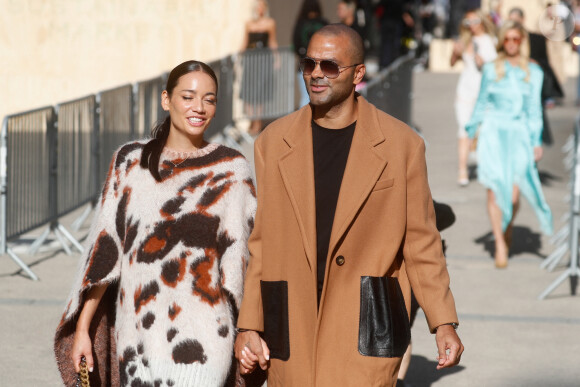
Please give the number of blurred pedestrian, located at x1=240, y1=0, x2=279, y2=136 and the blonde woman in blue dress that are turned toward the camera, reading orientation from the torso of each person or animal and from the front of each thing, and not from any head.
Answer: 2

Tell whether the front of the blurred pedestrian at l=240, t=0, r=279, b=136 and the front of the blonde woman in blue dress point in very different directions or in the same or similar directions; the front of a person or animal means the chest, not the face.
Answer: same or similar directions

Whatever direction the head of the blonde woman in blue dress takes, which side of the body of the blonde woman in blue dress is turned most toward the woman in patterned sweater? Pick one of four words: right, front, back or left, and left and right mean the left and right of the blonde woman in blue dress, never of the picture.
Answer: front

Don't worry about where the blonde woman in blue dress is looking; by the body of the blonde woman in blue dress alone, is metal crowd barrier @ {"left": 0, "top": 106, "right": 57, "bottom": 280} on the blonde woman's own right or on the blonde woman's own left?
on the blonde woman's own right

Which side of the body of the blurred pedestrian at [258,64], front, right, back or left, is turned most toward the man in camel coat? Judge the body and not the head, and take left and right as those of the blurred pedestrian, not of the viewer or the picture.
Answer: front

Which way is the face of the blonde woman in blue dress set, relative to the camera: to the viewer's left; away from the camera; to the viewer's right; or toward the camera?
toward the camera

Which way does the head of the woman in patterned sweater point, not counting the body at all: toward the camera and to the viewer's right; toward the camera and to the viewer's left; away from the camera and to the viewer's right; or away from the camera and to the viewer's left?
toward the camera and to the viewer's right

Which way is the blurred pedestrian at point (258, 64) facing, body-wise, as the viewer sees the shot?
toward the camera

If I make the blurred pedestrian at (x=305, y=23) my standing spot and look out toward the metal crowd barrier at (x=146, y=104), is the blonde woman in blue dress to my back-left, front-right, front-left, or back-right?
front-left

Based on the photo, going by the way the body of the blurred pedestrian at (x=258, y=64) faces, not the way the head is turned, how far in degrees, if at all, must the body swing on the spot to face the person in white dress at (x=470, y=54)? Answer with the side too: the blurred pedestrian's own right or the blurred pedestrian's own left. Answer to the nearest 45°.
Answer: approximately 45° to the blurred pedestrian's own left

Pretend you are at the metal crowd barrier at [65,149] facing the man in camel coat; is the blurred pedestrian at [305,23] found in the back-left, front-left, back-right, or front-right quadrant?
back-left

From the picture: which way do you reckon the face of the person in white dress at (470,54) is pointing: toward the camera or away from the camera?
toward the camera

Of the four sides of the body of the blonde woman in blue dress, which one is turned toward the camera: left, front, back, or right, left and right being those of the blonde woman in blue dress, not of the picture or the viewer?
front

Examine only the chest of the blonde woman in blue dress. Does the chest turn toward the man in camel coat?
yes

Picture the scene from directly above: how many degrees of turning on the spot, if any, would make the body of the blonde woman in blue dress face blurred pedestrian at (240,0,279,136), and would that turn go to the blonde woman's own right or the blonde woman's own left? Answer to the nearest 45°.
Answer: approximately 135° to the blonde woman's own right

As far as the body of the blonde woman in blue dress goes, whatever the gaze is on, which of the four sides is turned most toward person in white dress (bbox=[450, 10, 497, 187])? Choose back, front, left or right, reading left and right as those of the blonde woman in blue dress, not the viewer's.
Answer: back
